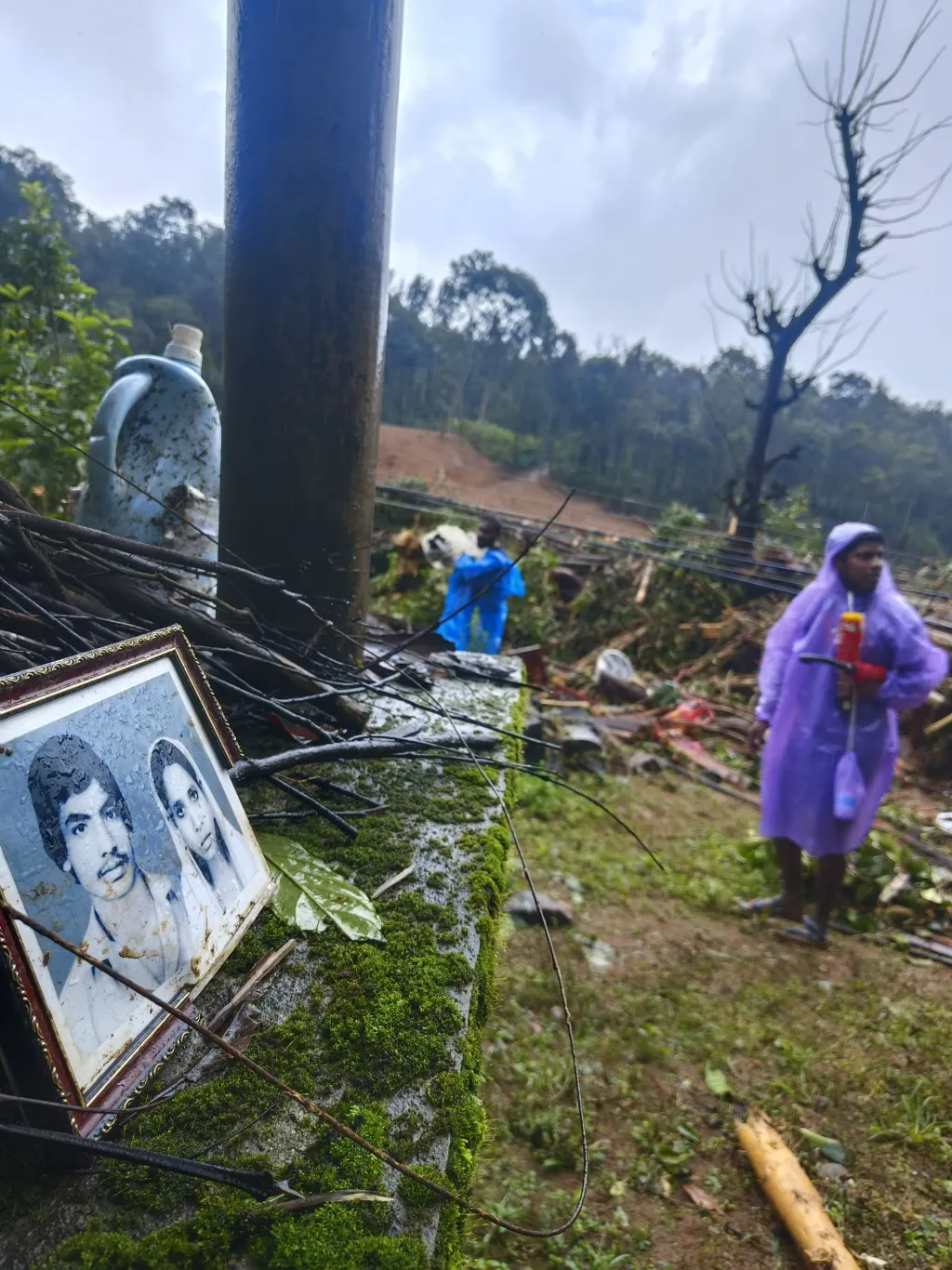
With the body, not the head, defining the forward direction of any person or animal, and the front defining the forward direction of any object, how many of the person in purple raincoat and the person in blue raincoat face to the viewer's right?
0

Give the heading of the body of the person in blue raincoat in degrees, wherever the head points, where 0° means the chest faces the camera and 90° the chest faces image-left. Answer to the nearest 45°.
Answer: approximately 45°

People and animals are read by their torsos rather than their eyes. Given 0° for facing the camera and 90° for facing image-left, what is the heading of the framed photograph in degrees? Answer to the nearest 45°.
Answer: approximately 315°

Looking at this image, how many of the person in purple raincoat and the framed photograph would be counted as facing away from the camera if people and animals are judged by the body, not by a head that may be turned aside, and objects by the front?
0

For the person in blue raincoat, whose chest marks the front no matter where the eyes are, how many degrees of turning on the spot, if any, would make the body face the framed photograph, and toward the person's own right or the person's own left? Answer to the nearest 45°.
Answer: approximately 45° to the person's own left

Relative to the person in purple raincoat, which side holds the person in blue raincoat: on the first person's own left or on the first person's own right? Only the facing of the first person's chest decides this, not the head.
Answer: on the first person's own right

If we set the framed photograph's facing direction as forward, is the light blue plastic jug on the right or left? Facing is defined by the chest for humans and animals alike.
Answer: on its left

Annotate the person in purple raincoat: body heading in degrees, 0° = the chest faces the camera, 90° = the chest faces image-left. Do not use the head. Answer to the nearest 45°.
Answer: approximately 0°

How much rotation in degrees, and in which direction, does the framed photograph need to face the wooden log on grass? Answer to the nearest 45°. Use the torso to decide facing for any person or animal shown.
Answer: approximately 45° to its left

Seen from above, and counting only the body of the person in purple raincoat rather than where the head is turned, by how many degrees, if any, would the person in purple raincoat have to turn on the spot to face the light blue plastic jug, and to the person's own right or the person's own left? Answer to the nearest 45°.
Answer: approximately 45° to the person's own right

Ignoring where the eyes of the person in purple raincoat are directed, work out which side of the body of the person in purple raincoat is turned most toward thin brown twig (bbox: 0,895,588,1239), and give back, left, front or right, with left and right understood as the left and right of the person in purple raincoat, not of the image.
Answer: front
